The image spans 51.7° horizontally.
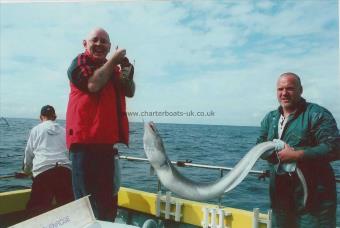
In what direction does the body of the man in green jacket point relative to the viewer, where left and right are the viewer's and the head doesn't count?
facing the viewer and to the left of the viewer

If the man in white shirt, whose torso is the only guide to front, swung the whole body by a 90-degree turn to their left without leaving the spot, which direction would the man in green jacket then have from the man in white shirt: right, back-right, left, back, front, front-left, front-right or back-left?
back-left

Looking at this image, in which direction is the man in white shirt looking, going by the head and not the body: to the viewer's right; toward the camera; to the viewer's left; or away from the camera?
away from the camera

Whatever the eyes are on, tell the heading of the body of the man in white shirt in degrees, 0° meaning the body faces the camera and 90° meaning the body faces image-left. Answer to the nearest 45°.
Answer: approximately 180°
